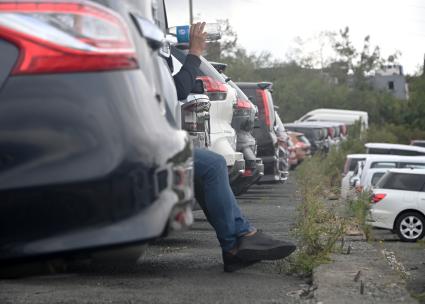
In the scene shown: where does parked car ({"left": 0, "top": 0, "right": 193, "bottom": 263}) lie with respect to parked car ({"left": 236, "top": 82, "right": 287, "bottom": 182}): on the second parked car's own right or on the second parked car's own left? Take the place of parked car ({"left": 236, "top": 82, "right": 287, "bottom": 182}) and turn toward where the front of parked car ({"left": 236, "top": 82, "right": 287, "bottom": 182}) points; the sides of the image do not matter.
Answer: on the second parked car's own left

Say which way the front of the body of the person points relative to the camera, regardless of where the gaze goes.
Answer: to the viewer's right

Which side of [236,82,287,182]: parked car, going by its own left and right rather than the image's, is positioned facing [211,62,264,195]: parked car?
left

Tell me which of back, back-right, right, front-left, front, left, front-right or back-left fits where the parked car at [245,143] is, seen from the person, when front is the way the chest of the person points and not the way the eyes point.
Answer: left

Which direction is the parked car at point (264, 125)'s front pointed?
to the viewer's left

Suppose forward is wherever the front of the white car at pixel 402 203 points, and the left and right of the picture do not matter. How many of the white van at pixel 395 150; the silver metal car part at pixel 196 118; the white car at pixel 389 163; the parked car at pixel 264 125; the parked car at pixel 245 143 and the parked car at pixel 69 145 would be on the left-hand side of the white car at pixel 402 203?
2

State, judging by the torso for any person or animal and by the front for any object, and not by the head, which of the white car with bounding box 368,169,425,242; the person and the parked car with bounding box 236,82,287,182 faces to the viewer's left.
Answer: the parked car

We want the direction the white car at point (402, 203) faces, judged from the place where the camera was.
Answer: facing to the right of the viewer

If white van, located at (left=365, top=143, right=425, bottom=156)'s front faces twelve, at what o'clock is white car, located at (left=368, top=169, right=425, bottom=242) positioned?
The white car is roughly at 3 o'clock from the white van.

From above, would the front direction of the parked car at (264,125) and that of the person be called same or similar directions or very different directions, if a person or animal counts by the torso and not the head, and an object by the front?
very different directions
